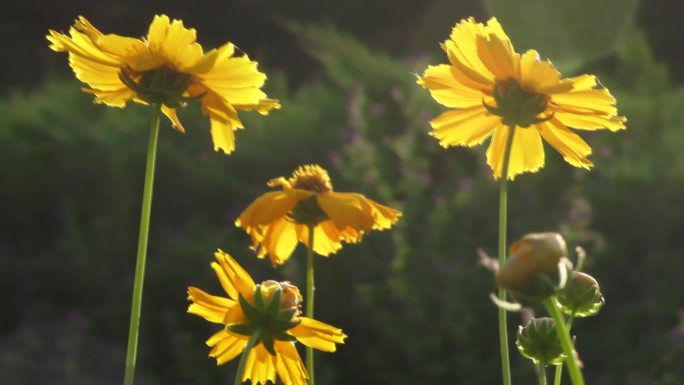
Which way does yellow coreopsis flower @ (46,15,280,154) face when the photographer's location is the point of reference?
facing away from the viewer

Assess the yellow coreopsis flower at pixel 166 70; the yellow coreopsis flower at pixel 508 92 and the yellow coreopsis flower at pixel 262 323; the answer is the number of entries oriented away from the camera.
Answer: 3

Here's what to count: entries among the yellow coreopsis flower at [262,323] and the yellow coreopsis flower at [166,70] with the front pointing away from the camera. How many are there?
2

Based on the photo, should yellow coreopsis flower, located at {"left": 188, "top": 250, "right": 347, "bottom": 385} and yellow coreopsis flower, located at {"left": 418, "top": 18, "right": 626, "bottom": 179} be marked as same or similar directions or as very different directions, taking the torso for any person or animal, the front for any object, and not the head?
same or similar directions

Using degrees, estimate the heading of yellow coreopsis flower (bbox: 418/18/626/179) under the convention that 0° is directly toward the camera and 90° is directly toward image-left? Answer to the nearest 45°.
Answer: approximately 180°

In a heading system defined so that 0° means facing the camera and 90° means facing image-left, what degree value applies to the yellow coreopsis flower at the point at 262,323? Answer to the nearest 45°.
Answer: approximately 180°

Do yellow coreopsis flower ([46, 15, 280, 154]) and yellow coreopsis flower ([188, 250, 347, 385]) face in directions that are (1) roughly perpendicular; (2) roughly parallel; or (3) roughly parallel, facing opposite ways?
roughly parallel

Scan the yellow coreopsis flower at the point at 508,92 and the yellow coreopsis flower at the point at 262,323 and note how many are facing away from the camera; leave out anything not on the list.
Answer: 2
